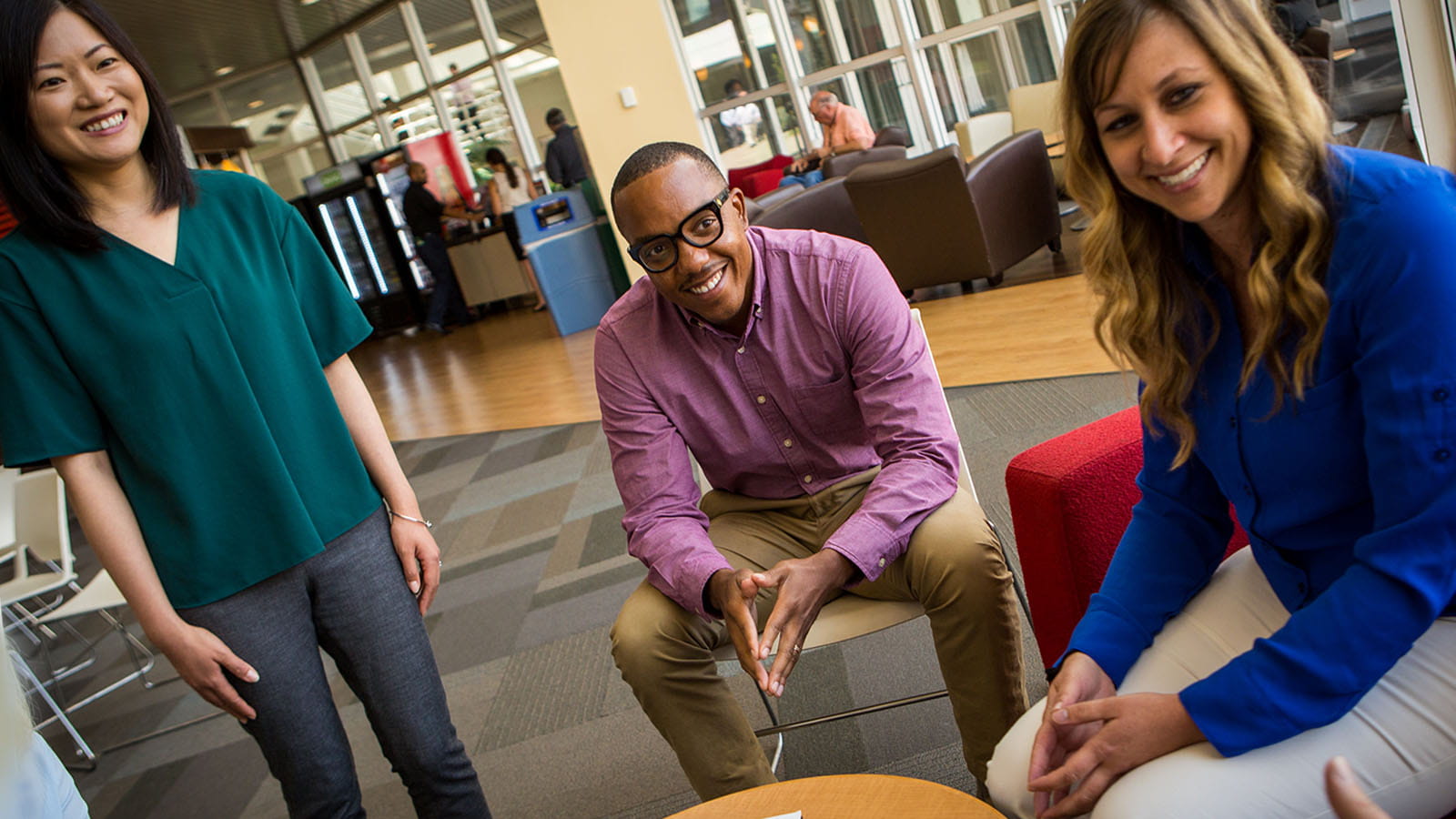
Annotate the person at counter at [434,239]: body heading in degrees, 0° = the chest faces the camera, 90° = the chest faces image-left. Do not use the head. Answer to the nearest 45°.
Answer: approximately 270°

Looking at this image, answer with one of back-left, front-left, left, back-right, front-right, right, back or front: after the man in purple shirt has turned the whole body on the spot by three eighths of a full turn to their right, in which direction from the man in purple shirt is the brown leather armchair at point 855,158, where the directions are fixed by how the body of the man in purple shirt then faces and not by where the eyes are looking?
front-right

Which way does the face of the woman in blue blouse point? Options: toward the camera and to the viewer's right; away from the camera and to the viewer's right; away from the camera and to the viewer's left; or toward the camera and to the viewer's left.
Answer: toward the camera and to the viewer's left

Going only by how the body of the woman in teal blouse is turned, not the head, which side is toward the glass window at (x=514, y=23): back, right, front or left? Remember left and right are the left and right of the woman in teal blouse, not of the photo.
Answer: back

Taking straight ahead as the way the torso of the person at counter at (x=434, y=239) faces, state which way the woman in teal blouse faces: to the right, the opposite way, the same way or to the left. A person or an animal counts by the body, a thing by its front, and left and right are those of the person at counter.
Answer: to the right

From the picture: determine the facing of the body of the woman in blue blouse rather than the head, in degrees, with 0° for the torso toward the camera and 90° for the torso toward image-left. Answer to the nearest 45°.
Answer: approximately 45°

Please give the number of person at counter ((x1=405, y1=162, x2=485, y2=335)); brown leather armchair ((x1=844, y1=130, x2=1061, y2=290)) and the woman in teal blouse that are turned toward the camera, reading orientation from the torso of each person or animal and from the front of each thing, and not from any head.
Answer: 1

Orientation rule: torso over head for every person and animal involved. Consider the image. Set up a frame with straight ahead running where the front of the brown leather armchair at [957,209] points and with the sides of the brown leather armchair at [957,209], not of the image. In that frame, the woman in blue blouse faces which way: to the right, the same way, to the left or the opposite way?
the opposite way

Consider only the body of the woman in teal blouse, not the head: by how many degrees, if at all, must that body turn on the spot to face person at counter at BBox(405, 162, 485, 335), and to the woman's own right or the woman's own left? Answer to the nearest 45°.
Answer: approximately 180°

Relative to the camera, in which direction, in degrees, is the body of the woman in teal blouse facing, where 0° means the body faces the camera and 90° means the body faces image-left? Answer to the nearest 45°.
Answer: approximately 0°

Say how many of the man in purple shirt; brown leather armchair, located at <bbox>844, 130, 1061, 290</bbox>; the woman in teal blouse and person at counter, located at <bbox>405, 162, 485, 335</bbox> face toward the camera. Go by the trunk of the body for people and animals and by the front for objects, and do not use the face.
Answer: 2
